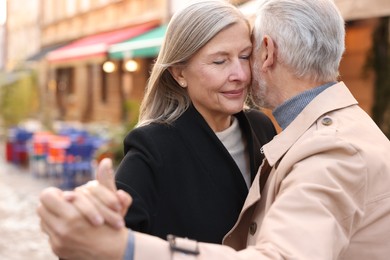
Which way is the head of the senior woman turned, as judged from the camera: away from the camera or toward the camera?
toward the camera

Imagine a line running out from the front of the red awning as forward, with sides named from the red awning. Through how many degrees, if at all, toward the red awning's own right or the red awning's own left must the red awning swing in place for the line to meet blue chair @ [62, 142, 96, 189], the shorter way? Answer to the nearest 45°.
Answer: approximately 45° to the red awning's own left

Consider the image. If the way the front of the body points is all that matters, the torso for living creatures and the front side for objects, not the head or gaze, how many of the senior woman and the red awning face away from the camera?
0

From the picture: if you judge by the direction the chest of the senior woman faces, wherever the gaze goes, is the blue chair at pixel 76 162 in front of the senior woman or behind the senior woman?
behind

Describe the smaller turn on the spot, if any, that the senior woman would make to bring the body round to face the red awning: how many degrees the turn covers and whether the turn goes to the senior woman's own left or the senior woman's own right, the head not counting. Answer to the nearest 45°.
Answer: approximately 135° to the senior woman's own left

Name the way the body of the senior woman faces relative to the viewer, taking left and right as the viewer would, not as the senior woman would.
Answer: facing the viewer and to the right of the viewer
